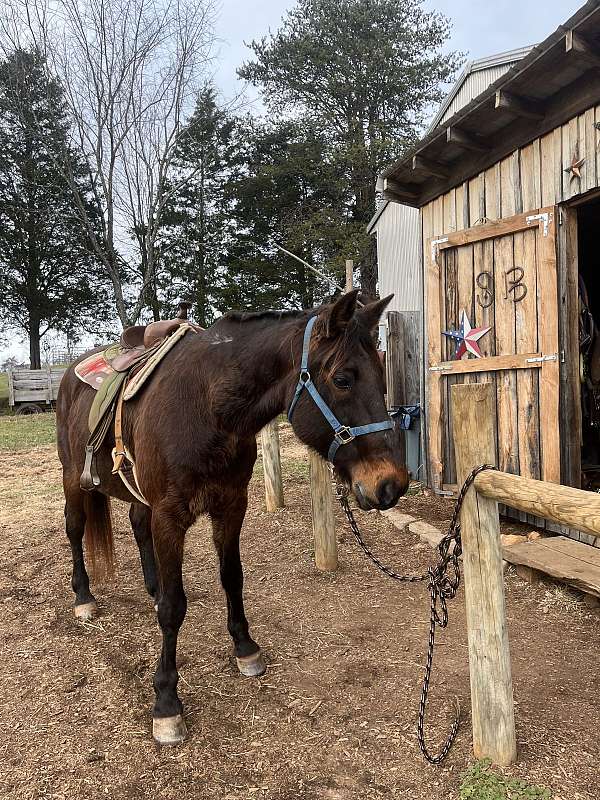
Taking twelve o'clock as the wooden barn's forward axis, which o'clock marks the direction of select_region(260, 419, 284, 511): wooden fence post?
The wooden fence post is roughly at 2 o'clock from the wooden barn.

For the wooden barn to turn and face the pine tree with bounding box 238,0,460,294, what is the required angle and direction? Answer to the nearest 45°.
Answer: approximately 135° to its right

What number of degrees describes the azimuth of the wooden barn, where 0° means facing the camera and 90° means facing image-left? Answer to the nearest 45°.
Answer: approximately 45°

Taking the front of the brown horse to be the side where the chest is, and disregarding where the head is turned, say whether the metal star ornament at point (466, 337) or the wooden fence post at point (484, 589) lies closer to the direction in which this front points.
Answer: the wooden fence post

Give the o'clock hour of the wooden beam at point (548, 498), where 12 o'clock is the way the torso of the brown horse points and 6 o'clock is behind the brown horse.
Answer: The wooden beam is roughly at 12 o'clock from the brown horse.

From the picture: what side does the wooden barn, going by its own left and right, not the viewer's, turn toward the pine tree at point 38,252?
right

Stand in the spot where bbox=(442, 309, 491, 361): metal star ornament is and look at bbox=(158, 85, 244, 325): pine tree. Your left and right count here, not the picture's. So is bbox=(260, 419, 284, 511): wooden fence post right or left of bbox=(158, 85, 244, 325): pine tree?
left

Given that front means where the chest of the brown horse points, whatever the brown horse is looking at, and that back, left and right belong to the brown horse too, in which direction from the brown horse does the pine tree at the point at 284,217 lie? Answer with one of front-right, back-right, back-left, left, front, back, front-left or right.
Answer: back-left

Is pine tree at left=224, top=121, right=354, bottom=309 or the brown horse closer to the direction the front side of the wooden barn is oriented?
the brown horse

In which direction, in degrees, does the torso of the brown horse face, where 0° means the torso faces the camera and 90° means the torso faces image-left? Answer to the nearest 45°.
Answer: approximately 315°

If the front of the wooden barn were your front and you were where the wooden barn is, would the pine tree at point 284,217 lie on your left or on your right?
on your right

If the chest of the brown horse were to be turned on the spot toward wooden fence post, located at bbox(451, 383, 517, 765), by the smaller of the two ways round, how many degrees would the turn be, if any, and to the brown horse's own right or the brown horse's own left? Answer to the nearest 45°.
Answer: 0° — it already faces it

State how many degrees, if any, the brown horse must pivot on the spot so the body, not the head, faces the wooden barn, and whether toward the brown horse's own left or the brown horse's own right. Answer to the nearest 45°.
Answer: approximately 90° to the brown horse's own left
